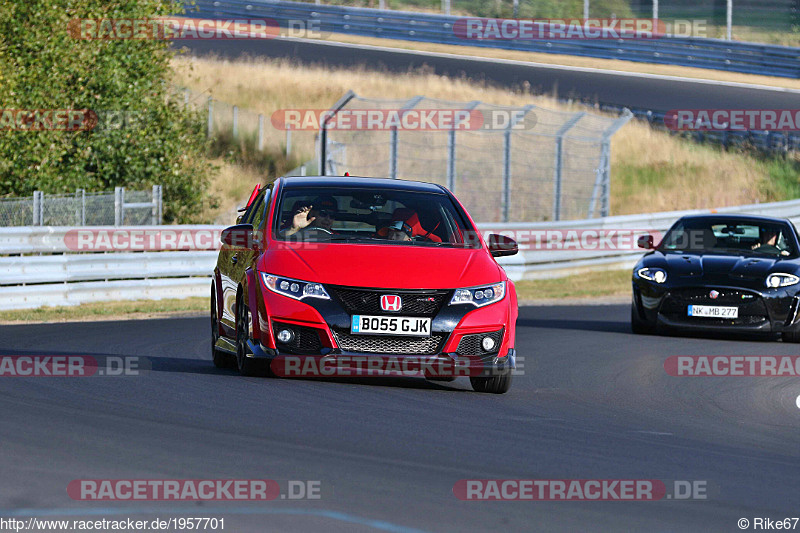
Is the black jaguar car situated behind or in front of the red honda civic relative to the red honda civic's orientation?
behind

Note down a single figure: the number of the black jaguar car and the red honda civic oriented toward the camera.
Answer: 2

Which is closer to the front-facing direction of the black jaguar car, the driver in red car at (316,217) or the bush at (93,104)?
the driver in red car

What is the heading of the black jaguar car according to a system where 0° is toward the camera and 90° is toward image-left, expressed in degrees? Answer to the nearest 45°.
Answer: approximately 0°

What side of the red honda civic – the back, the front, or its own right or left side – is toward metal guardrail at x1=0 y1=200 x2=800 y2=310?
back

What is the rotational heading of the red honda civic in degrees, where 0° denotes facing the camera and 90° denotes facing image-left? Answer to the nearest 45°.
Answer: approximately 0°

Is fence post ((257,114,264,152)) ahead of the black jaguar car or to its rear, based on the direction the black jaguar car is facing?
to the rear

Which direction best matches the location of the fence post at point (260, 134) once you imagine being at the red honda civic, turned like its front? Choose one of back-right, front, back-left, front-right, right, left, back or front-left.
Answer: back
